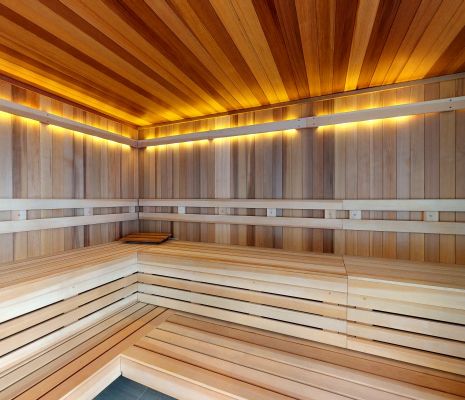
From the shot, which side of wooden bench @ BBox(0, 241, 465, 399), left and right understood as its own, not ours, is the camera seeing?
front
